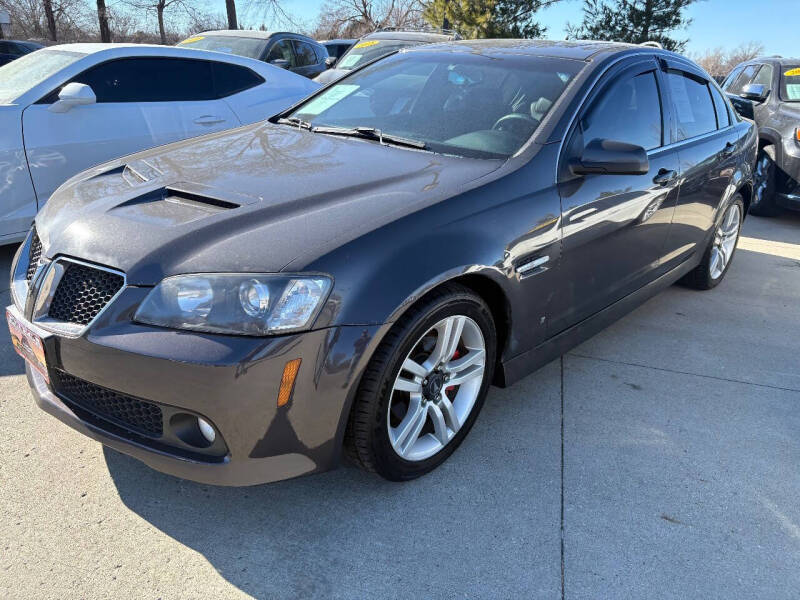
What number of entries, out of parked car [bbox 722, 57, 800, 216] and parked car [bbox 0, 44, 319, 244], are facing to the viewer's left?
1

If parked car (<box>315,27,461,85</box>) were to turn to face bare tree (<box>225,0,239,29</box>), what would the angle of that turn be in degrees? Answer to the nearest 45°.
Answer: approximately 135° to its right

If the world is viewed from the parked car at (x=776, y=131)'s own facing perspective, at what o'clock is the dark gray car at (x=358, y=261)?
The dark gray car is roughly at 2 o'clock from the parked car.

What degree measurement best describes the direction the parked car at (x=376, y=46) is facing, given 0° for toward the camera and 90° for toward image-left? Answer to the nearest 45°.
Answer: approximately 45°

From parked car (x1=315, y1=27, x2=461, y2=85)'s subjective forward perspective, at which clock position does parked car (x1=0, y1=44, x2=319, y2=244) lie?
parked car (x1=0, y1=44, x2=319, y2=244) is roughly at 11 o'clock from parked car (x1=315, y1=27, x2=461, y2=85).

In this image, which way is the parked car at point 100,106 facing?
to the viewer's left

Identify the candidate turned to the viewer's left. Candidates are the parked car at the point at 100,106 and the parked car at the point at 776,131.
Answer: the parked car at the point at 100,106

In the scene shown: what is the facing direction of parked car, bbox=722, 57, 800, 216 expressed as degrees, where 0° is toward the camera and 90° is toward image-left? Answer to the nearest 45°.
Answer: approximately 315°

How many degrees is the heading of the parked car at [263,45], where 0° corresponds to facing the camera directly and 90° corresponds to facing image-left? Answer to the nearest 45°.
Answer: approximately 45°

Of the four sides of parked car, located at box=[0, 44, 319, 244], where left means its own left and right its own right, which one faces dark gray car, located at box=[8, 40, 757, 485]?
left
